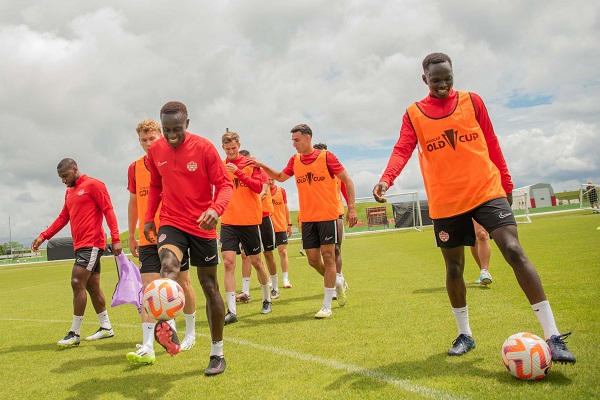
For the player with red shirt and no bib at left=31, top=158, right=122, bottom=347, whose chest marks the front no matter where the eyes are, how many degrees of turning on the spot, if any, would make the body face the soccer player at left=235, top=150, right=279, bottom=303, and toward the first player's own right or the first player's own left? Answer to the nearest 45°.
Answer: approximately 135° to the first player's own left

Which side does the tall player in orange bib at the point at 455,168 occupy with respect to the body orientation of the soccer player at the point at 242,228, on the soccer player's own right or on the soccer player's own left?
on the soccer player's own left

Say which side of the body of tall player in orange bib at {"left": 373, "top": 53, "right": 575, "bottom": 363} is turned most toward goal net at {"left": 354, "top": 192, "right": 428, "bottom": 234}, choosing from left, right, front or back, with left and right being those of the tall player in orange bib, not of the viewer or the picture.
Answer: back

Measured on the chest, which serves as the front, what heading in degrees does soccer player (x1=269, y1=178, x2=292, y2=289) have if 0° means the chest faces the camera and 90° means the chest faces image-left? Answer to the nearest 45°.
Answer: approximately 0°

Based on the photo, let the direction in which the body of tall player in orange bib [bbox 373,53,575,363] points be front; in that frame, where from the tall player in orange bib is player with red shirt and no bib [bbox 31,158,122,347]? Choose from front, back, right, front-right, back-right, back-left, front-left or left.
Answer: right

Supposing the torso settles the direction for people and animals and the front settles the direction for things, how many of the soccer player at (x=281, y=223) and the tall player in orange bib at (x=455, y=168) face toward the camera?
2

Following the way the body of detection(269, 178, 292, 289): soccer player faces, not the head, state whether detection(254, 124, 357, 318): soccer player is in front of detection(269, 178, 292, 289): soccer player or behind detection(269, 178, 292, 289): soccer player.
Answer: in front

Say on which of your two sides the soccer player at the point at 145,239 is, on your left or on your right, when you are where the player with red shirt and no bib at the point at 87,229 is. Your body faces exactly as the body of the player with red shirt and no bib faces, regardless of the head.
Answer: on your left
